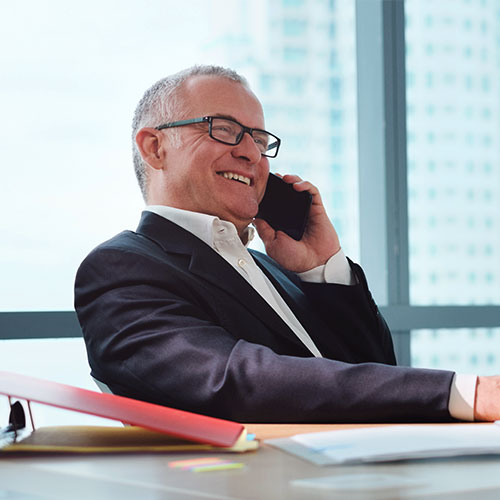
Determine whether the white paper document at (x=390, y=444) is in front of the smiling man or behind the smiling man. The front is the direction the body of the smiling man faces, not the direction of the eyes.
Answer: in front
